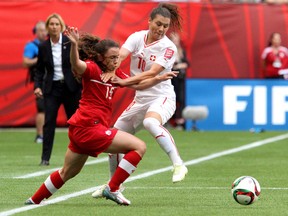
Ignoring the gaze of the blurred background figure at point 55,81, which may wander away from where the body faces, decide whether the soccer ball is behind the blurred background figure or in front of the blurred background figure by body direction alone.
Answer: in front

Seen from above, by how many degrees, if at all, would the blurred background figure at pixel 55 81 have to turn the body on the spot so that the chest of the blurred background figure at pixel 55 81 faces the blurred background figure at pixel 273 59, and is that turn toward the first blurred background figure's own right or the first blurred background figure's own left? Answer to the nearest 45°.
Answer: approximately 135° to the first blurred background figure's own left

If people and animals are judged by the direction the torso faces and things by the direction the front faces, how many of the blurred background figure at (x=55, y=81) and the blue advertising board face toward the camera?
2

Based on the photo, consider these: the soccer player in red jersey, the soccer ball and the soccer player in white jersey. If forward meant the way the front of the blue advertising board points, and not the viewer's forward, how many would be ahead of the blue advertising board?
3

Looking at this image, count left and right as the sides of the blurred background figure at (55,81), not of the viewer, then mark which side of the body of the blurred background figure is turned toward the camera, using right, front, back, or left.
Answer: front

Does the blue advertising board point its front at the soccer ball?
yes

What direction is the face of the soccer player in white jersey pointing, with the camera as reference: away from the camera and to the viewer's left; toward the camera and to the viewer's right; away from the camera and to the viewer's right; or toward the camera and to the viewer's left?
toward the camera and to the viewer's left

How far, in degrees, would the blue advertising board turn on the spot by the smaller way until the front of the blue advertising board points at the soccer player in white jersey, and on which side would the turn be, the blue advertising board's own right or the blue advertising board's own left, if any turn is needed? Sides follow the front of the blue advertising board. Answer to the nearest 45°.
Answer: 0° — it already faces them

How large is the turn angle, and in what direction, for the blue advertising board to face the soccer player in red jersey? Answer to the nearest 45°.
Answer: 0° — it already faces them

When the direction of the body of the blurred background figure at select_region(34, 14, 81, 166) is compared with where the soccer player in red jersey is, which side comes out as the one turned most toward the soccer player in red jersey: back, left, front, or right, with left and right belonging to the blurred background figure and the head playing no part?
front

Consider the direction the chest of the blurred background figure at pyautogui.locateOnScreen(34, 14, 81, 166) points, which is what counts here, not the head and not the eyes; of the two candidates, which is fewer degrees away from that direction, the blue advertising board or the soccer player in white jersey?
the soccer player in white jersey

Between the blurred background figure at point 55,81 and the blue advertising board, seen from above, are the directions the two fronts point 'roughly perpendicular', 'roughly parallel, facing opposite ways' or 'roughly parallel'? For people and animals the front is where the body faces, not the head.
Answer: roughly parallel
